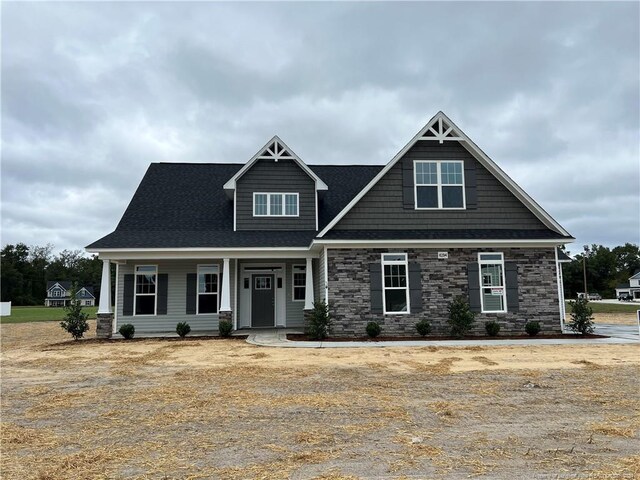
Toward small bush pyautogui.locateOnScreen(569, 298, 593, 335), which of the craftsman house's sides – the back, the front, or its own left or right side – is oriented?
left

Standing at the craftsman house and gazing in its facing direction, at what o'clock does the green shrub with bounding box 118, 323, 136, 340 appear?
The green shrub is roughly at 3 o'clock from the craftsman house.

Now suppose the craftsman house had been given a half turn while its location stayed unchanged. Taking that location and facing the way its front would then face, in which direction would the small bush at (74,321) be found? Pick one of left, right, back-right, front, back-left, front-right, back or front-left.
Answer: left

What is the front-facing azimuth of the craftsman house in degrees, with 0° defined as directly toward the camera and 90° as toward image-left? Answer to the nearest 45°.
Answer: approximately 0°
